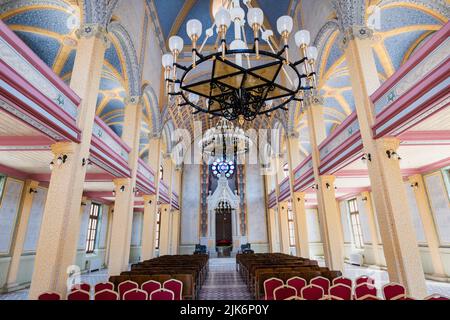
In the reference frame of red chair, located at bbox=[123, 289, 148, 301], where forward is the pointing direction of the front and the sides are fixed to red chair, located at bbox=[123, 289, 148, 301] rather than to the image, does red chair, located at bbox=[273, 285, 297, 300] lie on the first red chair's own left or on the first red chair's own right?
on the first red chair's own right

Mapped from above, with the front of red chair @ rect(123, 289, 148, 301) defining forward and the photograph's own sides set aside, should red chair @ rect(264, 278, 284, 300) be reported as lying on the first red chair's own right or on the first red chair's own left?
on the first red chair's own right

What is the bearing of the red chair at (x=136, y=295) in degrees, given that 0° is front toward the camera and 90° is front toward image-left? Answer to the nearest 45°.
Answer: approximately 180°

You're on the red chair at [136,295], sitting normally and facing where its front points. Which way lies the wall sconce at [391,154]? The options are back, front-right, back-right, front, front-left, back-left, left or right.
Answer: right

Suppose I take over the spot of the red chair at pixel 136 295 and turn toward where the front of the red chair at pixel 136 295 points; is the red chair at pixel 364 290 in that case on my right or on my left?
on my right

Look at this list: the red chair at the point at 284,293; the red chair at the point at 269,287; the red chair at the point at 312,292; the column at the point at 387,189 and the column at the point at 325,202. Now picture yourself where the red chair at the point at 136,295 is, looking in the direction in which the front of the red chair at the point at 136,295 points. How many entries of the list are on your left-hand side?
0

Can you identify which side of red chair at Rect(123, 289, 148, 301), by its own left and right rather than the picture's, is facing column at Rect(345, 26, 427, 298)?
right

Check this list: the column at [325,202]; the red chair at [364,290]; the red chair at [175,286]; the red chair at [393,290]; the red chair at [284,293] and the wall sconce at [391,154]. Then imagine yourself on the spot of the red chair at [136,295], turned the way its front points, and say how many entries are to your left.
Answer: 0

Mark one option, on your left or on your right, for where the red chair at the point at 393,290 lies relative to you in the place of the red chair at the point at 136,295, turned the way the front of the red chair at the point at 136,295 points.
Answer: on your right

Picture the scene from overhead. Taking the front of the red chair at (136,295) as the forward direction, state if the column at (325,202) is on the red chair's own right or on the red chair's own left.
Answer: on the red chair's own right

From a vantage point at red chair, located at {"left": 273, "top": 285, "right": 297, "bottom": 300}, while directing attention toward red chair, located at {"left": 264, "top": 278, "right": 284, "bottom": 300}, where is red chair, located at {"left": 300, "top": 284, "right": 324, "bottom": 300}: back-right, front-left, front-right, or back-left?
back-right

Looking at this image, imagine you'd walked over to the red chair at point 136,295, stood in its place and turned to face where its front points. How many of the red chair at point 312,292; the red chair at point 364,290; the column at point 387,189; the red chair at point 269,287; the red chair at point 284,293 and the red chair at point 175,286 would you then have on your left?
0

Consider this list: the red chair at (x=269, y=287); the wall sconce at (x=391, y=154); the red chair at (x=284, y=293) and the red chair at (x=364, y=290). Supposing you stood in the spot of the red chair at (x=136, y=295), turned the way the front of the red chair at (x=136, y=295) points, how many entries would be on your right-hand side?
4

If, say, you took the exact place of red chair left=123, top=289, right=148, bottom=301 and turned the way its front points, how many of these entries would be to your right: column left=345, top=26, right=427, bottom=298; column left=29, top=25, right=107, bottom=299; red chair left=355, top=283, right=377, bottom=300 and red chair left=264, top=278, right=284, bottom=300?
3

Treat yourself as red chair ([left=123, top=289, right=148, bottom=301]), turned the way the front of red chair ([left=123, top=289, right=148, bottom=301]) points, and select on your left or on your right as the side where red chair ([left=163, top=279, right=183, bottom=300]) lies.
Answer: on your right

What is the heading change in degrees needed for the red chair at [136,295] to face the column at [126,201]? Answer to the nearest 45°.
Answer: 0° — it already faces it

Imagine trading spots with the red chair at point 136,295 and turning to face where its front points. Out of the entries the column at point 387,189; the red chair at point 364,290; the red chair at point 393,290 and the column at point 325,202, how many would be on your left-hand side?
0
